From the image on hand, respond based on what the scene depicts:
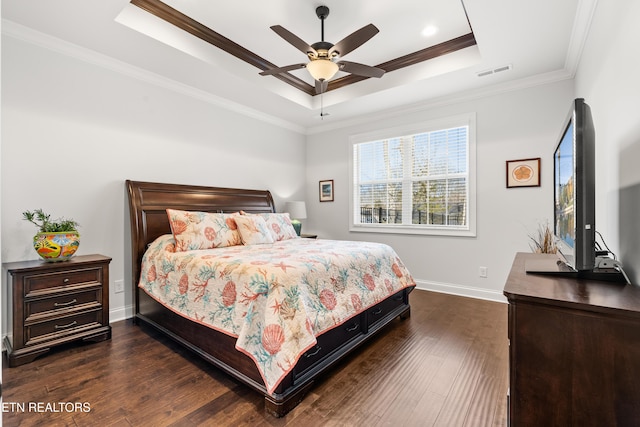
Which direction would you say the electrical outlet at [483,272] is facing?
toward the camera

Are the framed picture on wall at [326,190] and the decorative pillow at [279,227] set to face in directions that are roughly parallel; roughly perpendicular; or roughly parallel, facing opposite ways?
roughly perpendicular

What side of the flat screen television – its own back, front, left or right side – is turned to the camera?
left

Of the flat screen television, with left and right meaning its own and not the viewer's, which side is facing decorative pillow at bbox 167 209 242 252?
front

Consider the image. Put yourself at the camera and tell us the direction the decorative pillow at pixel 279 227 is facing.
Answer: facing the viewer and to the right of the viewer

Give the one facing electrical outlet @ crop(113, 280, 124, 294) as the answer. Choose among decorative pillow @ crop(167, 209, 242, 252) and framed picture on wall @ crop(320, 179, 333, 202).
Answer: the framed picture on wall

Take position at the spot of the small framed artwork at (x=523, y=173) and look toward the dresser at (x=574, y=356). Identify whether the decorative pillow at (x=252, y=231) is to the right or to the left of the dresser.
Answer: right

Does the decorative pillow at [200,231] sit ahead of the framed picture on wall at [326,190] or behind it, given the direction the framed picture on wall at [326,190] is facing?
ahead

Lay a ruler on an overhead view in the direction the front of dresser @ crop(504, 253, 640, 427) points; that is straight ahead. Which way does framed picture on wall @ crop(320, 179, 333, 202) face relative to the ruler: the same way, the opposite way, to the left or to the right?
to the left

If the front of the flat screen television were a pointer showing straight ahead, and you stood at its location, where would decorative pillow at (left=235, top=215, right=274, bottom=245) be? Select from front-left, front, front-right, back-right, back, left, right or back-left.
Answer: front

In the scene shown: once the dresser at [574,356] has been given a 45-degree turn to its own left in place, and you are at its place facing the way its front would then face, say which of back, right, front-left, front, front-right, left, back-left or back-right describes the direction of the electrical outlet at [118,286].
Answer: front-right

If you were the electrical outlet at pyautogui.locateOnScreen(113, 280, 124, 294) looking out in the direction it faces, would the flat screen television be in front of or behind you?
in front

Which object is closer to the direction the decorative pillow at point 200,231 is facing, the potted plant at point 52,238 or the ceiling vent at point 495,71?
the ceiling vent

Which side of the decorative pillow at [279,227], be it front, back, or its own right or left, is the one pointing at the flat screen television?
front

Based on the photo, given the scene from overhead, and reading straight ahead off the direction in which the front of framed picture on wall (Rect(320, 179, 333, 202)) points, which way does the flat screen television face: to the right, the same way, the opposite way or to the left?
to the right
